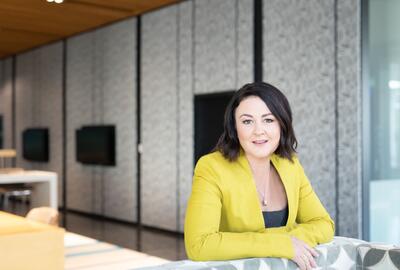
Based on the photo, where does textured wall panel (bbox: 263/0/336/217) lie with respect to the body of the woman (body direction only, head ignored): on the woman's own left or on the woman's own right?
on the woman's own left

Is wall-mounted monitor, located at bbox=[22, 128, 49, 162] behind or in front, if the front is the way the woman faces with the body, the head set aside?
behind

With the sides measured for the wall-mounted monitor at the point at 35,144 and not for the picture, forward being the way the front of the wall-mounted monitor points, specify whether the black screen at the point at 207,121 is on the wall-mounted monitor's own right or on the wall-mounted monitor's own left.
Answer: on the wall-mounted monitor's own left

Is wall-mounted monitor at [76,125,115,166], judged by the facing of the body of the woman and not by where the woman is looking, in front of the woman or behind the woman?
behind

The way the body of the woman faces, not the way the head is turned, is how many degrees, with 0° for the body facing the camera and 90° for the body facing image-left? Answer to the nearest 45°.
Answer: approximately 315°

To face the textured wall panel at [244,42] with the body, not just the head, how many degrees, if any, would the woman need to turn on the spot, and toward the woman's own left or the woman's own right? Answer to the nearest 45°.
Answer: approximately 135° to the woman's own left
